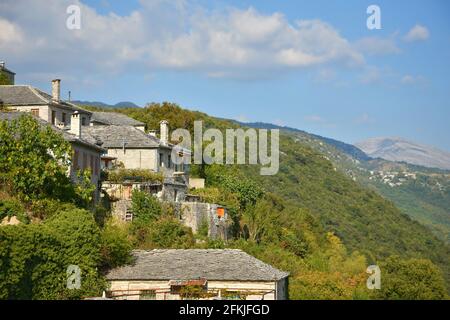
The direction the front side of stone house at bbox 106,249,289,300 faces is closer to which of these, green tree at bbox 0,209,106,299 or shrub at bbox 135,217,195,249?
the green tree

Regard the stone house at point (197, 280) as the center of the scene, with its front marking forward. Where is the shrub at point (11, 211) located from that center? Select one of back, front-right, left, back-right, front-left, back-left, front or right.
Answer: right

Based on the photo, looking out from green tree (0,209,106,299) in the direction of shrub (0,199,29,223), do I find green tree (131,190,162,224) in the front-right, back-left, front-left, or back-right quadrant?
front-right

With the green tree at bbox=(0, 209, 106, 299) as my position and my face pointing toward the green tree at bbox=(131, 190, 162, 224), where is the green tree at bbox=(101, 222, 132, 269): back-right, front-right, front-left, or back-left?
front-right

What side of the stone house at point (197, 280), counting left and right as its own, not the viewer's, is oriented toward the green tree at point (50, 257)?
right

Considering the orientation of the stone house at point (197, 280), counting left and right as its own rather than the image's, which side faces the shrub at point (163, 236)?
back

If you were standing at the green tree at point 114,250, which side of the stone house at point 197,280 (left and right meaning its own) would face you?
right

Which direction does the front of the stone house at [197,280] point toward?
toward the camera
